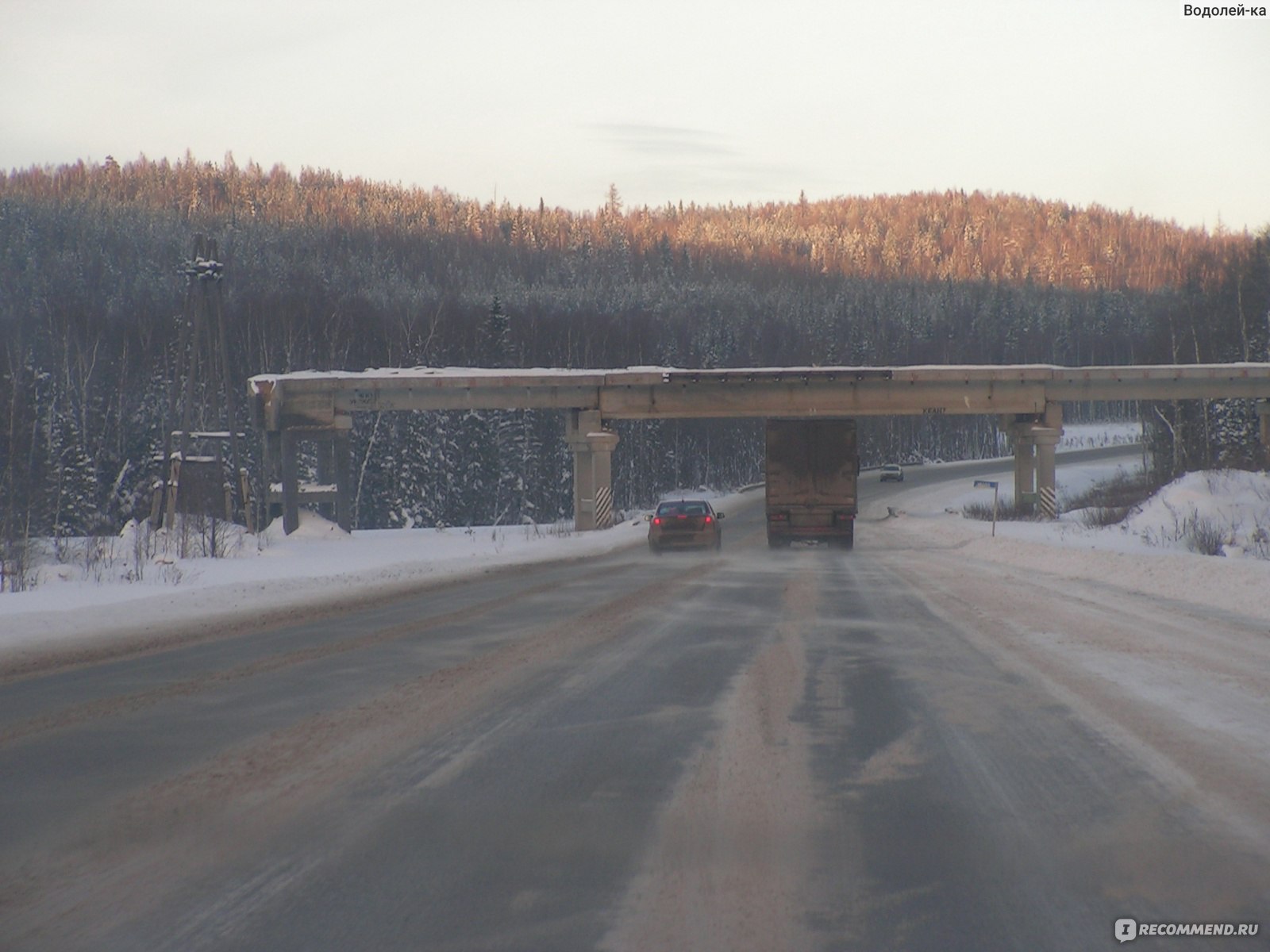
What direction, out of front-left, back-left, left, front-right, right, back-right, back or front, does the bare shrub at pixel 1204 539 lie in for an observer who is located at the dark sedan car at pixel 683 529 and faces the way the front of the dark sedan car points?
back-right

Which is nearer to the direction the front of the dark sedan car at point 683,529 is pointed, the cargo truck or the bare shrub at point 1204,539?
the cargo truck

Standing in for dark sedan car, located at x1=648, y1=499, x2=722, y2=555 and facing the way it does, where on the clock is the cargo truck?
The cargo truck is roughly at 2 o'clock from the dark sedan car.

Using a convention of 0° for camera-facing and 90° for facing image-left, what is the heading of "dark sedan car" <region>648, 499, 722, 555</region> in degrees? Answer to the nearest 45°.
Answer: approximately 180°

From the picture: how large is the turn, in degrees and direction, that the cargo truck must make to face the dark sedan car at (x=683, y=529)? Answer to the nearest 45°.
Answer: approximately 135° to its left

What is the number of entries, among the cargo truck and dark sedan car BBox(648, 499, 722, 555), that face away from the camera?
2

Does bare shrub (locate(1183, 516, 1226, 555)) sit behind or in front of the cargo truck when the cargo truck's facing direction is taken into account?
behind

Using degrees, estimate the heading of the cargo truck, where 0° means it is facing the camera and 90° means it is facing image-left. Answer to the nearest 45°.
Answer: approximately 180°
